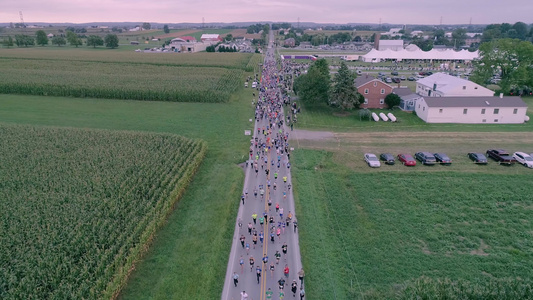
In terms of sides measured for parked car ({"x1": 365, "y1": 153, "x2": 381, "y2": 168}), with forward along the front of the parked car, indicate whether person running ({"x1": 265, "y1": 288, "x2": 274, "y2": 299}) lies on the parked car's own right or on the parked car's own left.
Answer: on the parked car's own right

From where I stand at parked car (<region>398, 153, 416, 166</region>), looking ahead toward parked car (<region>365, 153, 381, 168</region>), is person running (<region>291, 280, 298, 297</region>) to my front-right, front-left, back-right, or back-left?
front-left

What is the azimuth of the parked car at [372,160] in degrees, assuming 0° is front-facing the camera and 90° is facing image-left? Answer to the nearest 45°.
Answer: approximately 315°

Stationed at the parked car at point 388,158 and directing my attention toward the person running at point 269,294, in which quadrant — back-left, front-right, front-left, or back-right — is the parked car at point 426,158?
back-left

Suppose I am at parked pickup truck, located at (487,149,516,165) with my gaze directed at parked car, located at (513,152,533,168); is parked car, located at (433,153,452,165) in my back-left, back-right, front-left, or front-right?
back-right

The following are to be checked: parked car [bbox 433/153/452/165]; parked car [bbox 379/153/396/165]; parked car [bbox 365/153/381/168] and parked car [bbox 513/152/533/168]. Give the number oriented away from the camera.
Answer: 0

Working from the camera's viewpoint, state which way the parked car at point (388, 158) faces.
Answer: facing the viewer and to the right of the viewer

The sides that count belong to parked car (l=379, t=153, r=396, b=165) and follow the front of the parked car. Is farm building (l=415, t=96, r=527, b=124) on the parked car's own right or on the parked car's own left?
on the parked car's own left

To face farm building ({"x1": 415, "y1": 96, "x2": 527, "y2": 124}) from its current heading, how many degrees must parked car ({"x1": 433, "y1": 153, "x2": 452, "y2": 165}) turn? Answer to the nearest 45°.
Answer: approximately 45° to its right

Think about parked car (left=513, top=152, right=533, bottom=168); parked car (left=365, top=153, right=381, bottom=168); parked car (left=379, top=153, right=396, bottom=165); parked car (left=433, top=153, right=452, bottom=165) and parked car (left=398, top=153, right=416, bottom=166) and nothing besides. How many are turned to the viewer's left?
0

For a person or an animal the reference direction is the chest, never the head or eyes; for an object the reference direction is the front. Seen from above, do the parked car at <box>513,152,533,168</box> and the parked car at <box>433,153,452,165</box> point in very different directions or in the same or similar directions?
same or similar directions
